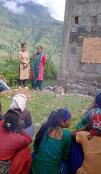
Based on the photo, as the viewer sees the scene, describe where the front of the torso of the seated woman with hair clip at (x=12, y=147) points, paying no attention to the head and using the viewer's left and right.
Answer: facing away from the viewer and to the right of the viewer

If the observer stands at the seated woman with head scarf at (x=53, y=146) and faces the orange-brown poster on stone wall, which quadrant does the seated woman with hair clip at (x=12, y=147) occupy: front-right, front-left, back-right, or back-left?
back-left

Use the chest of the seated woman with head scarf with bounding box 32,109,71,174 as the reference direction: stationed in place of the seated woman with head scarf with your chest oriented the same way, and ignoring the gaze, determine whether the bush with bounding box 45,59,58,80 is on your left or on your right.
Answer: on your left

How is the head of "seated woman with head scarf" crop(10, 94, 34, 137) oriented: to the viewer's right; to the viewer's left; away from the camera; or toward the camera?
away from the camera

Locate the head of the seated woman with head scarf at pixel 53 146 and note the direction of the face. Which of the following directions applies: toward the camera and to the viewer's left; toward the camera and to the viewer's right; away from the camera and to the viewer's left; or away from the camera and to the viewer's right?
away from the camera and to the viewer's right

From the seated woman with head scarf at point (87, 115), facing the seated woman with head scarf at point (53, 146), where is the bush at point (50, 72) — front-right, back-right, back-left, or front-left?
back-right

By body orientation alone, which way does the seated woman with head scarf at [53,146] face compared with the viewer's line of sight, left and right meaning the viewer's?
facing away from the viewer and to the right of the viewer

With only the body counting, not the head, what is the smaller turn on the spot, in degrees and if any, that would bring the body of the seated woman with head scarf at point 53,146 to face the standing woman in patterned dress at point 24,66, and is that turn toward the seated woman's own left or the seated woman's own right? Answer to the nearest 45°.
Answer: approximately 45° to the seated woman's own left

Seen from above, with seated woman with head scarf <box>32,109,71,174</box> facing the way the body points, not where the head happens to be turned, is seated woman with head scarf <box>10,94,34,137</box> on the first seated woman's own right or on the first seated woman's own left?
on the first seated woman's own left
